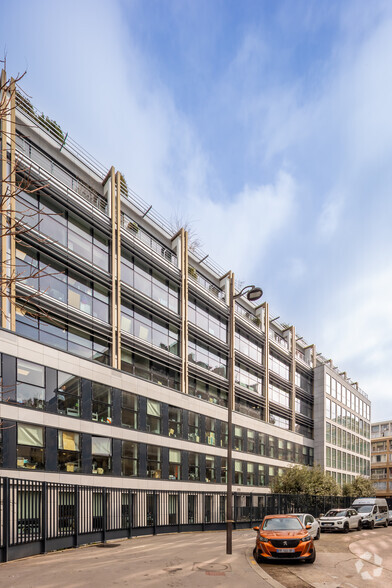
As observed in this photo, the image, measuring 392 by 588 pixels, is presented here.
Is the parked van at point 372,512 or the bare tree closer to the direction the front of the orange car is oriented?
the bare tree

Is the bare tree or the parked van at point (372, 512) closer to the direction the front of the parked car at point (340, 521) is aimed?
the bare tree

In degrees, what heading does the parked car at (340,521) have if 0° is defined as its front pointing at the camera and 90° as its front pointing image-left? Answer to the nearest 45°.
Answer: approximately 45°

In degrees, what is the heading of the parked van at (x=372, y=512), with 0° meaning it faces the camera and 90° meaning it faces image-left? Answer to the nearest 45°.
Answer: approximately 45°

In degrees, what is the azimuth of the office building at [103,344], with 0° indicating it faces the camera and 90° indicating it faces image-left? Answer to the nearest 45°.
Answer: approximately 315°

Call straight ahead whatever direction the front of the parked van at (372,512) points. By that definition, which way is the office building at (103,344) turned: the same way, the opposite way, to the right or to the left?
to the left

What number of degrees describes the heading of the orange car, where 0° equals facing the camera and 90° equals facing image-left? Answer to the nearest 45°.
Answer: approximately 0°

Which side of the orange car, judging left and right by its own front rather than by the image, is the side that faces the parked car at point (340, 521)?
back
